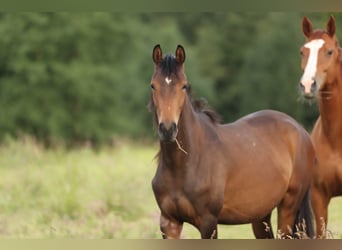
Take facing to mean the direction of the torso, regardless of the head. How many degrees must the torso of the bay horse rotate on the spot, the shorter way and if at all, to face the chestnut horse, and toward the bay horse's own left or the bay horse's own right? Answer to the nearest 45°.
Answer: approximately 180°

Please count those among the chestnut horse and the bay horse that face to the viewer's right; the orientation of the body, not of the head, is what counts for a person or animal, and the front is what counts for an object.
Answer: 0

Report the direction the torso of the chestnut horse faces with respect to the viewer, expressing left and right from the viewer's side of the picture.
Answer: facing the viewer and to the left of the viewer

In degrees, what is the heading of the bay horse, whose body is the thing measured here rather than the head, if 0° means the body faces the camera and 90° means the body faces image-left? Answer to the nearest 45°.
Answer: approximately 45°
